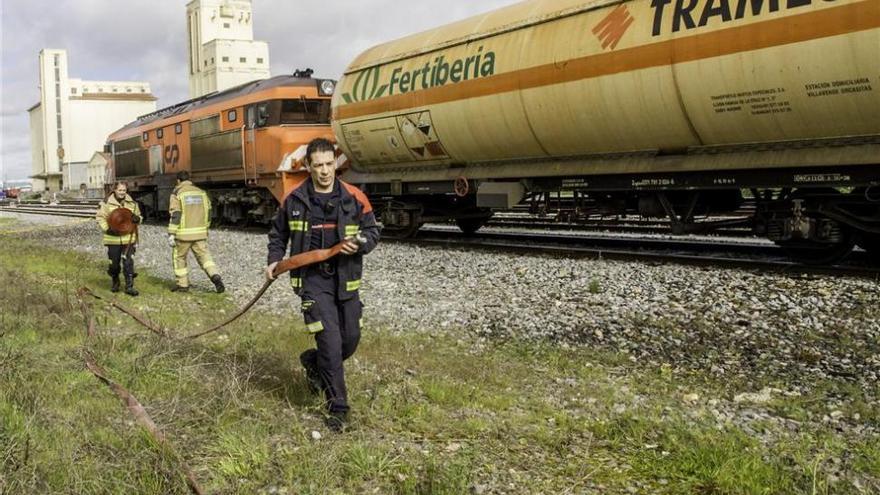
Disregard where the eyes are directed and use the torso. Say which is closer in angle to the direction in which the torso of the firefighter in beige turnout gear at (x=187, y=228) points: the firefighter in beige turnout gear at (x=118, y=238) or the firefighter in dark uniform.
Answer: the firefighter in beige turnout gear

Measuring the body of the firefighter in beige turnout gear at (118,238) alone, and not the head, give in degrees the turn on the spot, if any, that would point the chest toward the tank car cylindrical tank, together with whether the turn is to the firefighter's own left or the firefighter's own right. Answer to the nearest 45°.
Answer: approximately 90° to the firefighter's own left

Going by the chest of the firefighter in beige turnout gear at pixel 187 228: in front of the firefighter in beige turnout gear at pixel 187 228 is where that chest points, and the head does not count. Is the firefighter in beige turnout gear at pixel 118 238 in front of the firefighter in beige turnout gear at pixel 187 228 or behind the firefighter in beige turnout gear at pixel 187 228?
in front

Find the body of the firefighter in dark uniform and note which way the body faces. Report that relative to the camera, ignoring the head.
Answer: toward the camera

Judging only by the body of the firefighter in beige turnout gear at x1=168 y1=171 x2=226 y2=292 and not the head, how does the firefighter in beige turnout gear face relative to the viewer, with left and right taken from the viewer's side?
facing away from the viewer and to the left of the viewer

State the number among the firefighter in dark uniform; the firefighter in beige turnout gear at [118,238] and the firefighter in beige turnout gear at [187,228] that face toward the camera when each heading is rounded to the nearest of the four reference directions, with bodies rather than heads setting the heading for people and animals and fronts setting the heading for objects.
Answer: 2

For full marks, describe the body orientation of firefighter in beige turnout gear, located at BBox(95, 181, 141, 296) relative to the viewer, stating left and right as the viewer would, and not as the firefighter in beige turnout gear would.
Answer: facing the viewer

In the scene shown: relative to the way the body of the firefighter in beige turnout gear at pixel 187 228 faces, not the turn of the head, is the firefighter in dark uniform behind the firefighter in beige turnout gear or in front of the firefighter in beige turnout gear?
behind
